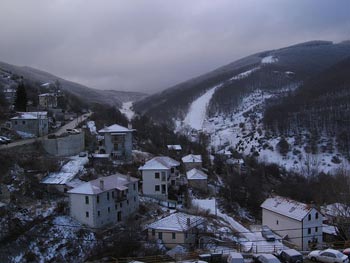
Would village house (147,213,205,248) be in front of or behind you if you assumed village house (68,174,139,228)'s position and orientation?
in front

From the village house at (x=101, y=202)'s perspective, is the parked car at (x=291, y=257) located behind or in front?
in front

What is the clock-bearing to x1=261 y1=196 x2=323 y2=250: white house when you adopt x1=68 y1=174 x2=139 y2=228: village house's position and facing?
The white house is roughly at 11 o'clock from the village house.

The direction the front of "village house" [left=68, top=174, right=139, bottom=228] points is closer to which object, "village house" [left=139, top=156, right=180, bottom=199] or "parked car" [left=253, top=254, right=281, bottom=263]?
the parked car

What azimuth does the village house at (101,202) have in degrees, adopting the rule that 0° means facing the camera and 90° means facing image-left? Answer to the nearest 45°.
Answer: approximately 315°

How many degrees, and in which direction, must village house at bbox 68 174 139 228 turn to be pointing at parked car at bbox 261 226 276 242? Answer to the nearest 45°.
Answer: approximately 45° to its left

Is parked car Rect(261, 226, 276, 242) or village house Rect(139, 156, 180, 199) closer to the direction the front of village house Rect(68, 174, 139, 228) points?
the parked car

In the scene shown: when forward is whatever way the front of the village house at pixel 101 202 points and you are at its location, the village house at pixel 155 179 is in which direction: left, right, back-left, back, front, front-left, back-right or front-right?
left

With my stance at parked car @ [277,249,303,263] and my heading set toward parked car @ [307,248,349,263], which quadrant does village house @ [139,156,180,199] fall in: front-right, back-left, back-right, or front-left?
back-left
